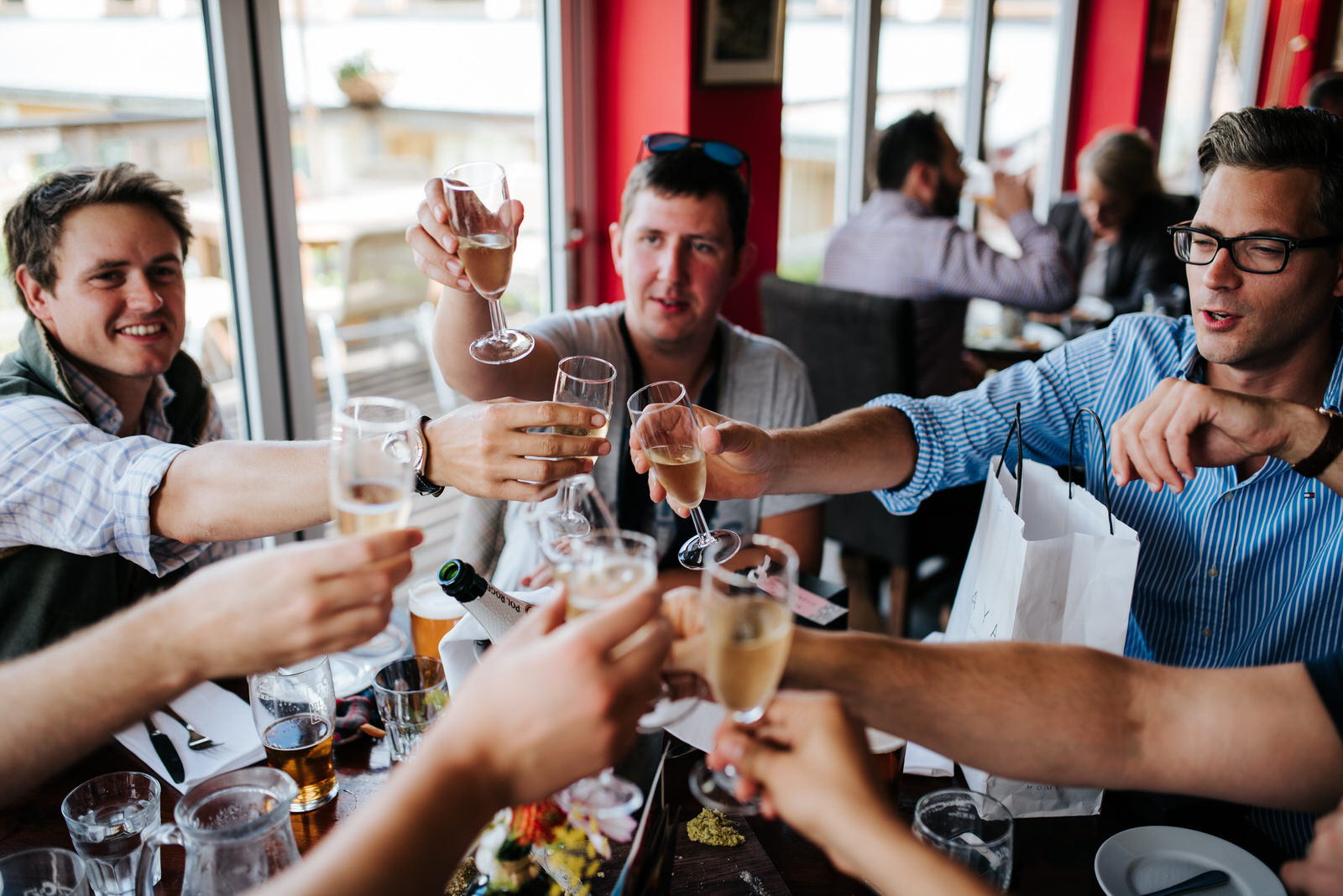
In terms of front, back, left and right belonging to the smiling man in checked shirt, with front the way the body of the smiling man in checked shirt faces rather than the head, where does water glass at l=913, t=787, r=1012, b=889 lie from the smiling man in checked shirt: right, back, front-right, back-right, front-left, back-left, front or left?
front

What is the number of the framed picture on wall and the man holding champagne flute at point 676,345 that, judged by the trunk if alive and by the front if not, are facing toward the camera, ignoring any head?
2

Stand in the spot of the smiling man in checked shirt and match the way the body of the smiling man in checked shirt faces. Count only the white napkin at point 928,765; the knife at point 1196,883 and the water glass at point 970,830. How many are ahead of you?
3

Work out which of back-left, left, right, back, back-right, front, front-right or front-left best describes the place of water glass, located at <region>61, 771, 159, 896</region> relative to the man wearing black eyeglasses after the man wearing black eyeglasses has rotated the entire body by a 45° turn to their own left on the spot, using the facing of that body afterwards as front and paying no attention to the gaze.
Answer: front-right

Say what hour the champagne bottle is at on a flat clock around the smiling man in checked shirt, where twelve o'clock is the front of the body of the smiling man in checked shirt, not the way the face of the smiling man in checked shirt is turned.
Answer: The champagne bottle is roughly at 12 o'clock from the smiling man in checked shirt.

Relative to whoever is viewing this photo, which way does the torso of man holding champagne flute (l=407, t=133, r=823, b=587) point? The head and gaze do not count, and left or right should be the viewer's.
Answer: facing the viewer

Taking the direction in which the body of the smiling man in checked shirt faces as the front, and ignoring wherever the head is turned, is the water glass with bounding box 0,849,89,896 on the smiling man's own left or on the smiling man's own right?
on the smiling man's own right

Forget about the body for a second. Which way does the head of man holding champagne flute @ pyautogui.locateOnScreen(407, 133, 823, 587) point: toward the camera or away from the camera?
toward the camera

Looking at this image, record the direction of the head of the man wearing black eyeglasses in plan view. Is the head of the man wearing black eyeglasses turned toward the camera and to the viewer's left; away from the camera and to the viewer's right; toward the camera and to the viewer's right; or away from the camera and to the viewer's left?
toward the camera and to the viewer's left

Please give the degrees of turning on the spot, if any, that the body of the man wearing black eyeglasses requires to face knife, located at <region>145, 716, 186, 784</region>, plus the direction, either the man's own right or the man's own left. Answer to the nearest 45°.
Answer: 0° — they already face it

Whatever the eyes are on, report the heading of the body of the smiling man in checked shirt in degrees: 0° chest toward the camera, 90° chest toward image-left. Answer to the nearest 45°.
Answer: approximately 315°

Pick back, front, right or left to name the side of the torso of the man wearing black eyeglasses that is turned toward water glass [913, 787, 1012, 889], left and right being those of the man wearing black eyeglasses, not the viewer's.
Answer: front

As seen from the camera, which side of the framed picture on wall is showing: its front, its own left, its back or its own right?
front

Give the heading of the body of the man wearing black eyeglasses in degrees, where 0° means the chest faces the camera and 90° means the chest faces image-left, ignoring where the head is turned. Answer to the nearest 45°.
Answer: approximately 45°

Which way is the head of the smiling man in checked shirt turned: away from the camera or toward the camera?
toward the camera

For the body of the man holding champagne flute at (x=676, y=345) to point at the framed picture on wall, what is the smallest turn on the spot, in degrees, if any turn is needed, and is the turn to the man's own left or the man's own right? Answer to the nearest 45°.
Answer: approximately 180°

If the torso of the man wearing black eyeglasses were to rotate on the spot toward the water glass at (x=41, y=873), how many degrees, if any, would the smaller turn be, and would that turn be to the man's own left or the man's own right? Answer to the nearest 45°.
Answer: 0° — they already face it

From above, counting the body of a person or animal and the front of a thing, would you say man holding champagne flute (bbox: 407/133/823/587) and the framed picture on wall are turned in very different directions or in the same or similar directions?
same or similar directions
